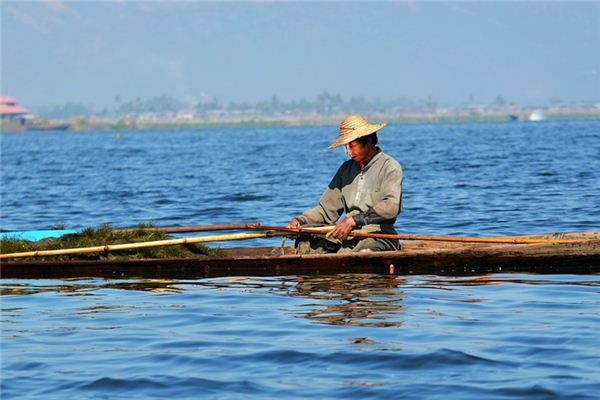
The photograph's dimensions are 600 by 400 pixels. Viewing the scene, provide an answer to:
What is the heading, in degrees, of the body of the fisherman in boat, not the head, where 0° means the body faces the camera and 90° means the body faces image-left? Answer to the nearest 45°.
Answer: approximately 45°

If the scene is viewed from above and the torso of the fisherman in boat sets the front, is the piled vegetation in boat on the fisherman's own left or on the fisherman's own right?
on the fisherman's own right

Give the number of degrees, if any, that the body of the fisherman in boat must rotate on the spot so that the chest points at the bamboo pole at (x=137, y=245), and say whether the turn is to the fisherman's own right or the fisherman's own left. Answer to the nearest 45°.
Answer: approximately 45° to the fisherman's own right
